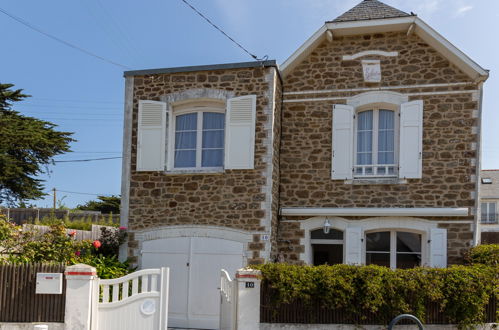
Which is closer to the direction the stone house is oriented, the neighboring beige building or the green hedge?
the green hedge

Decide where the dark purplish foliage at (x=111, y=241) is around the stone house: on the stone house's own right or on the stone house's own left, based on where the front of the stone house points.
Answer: on the stone house's own right

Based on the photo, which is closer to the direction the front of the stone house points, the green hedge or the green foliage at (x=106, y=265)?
the green hedge

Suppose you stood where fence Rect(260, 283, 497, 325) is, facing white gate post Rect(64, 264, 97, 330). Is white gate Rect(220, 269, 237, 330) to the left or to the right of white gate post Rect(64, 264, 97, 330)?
right

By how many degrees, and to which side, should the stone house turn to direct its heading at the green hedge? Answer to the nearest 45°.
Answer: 0° — it already faces it

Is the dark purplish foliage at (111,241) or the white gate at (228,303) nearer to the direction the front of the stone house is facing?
the white gate

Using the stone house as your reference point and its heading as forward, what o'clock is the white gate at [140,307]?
The white gate is roughly at 1 o'clock from the stone house.

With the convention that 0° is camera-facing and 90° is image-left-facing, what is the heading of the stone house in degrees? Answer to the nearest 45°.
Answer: approximately 0°

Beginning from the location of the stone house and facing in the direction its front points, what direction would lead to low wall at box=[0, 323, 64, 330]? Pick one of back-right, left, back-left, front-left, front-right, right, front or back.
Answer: front-right

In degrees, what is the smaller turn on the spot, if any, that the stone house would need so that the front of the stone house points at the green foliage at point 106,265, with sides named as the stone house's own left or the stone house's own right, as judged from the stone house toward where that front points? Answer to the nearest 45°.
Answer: approximately 90° to the stone house's own right

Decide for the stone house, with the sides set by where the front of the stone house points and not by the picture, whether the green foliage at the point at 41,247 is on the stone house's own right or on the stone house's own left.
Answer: on the stone house's own right
